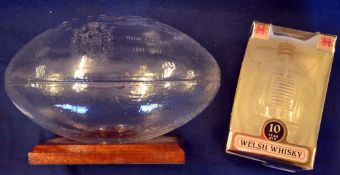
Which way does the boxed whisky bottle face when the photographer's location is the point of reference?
facing the viewer
